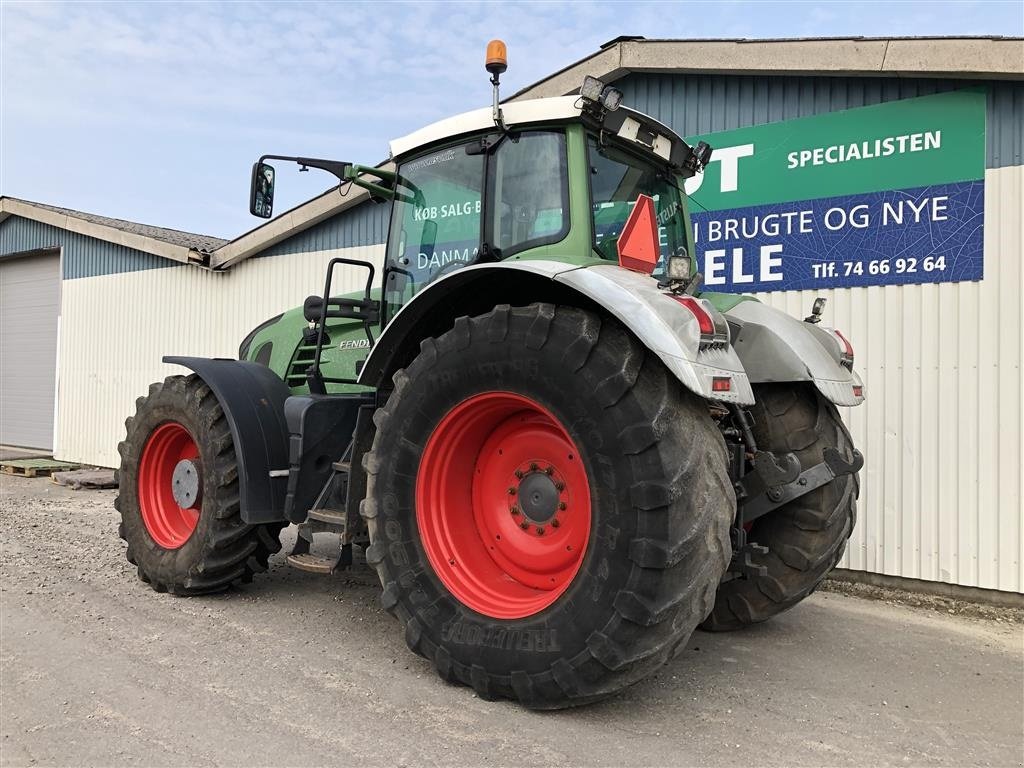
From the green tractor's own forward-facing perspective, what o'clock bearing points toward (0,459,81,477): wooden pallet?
The wooden pallet is roughly at 12 o'clock from the green tractor.

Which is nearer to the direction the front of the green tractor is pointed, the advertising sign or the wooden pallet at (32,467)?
the wooden pallet

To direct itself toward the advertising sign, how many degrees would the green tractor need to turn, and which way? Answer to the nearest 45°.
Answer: approximately 90° to its right

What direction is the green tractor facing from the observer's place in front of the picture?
facing away from the viewer and to the left of the viewer
